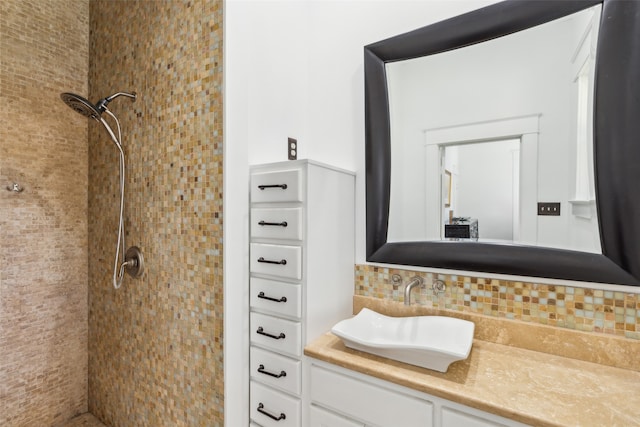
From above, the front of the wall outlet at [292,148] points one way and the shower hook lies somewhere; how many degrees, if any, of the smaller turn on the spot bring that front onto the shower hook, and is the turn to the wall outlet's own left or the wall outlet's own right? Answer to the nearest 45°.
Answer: approximately 135° to the wall outlet's own right

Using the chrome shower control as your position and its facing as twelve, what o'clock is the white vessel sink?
The white vessel sink is roughly at 9 o'clock from the chrome shower control.

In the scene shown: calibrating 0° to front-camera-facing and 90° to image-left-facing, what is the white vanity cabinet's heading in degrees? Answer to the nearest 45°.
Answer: approximately 45°

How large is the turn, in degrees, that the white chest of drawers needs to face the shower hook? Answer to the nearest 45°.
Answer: approximately 45° to its right

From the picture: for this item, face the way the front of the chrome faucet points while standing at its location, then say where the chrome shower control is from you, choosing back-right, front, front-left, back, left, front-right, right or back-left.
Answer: front-right

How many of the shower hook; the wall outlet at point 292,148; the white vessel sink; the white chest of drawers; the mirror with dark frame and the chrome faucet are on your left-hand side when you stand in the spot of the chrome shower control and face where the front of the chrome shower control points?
5
